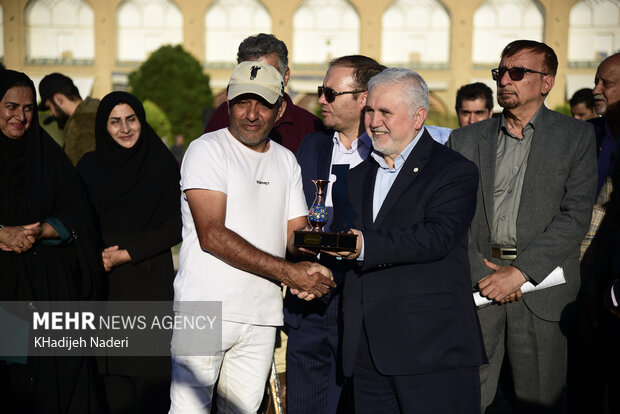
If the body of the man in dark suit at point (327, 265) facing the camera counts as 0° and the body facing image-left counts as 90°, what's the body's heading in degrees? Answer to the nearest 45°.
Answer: approximately 45°

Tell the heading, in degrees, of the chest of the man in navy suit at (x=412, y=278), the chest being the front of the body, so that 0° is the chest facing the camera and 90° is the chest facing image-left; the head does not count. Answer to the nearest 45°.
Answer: approximately 45°

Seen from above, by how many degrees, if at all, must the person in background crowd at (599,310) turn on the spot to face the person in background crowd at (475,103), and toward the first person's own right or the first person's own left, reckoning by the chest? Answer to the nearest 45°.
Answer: approximately 90° to the first person's own right

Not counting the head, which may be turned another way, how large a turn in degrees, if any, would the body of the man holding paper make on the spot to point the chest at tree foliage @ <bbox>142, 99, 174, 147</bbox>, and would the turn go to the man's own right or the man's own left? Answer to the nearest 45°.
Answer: approximately 90° to the man's own right

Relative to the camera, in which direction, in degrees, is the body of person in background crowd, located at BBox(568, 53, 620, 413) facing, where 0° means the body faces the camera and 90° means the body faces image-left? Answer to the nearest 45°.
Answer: approximately 45°
